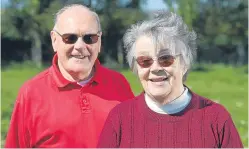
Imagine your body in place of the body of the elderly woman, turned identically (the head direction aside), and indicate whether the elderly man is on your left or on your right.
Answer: on your right

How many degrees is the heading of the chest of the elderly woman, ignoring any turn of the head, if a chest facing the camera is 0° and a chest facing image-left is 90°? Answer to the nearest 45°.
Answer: approximately 0°

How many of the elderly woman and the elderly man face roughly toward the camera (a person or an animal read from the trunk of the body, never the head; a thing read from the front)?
2

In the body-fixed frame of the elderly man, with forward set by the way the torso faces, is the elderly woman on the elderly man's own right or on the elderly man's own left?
on the elderly man's own left

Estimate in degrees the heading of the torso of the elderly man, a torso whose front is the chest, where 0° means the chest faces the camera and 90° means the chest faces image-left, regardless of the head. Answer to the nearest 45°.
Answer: approximately 0°
